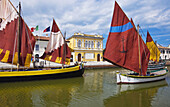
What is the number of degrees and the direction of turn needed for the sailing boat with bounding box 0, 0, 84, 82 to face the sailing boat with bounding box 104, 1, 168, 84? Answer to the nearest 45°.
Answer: approximately 45° to its right

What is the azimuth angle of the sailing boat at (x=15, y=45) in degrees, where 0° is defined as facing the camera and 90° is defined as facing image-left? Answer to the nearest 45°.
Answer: approximately 270°

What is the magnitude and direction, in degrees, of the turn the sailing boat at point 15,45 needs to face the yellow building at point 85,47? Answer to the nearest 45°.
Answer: approximately 45° to its left
